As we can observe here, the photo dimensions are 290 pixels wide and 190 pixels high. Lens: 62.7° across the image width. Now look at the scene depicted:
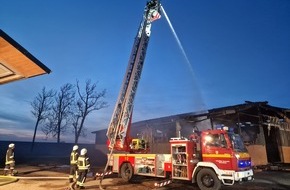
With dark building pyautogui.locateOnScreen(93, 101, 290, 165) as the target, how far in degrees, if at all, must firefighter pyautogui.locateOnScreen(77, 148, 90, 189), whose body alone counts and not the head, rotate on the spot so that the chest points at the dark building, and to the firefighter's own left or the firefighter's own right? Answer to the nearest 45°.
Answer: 0° — they already face it

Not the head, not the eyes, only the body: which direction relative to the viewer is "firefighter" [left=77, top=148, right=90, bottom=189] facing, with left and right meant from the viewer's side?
facing away from the viewer and to the right of the viewer

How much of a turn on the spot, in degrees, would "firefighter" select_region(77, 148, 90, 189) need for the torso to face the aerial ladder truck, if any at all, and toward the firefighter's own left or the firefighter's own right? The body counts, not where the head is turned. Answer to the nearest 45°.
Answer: approximately 45° to the firefighter's own right
